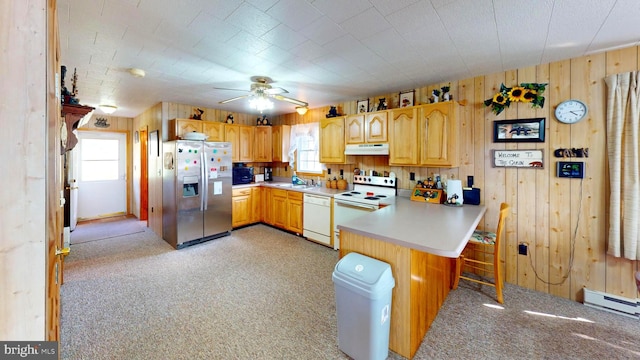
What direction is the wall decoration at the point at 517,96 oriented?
toward the camera

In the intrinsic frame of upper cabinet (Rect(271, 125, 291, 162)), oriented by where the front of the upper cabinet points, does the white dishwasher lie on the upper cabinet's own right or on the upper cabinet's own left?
on the upper cabinet's own left

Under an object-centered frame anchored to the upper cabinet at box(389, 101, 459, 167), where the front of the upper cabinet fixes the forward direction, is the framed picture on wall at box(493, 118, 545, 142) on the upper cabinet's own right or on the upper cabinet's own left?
on the upper cabinet's own left

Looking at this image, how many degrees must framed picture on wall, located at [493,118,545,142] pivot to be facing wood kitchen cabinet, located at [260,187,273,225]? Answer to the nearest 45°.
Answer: approximately 90° to its right

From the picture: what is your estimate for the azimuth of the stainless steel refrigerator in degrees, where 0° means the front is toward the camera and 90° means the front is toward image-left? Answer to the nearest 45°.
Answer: approximately 315°

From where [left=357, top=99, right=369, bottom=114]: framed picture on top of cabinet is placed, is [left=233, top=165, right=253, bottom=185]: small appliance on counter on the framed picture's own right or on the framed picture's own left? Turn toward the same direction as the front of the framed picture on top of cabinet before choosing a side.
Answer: on the framed picture's own right

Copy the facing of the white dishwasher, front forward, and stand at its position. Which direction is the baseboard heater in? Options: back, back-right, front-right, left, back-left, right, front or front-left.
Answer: left

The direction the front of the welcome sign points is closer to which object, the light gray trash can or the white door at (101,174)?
the light gray trash can

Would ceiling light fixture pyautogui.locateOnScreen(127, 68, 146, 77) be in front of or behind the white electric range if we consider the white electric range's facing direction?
in front
